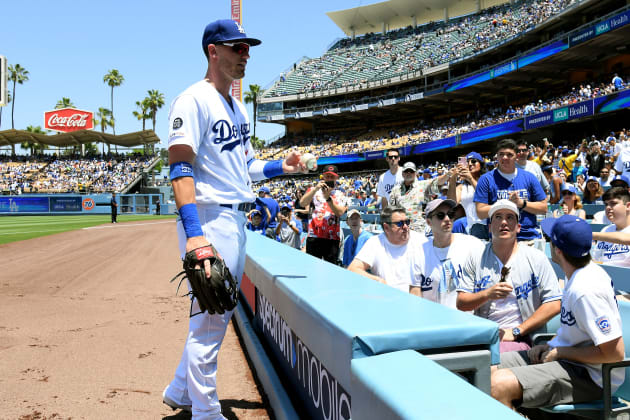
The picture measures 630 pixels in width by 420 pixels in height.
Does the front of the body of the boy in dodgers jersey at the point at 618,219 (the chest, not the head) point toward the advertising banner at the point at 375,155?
no

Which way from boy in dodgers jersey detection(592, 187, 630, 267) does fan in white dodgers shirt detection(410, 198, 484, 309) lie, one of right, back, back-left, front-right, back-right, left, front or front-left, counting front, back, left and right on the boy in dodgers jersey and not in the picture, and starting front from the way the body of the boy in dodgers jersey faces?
front

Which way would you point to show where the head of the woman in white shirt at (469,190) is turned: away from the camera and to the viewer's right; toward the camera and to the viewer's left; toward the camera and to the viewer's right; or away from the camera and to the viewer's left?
toward the camera and to the viewer's left

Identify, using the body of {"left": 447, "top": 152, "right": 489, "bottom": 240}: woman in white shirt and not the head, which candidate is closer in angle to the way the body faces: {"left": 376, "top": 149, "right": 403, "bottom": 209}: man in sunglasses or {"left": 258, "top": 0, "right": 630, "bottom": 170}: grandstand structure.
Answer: the man in sunglasses

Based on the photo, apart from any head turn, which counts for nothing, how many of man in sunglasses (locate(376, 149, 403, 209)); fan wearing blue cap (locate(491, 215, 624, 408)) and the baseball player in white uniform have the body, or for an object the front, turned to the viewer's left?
1

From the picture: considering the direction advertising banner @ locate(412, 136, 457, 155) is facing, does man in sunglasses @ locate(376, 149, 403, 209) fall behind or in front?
in front

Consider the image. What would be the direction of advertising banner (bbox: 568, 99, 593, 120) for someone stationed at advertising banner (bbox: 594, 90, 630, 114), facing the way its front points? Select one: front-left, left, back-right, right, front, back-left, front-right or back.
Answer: right

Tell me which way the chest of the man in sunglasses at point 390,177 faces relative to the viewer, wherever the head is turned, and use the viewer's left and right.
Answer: facing the viewer

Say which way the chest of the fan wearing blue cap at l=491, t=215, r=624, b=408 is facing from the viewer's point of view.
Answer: to the viewer's left

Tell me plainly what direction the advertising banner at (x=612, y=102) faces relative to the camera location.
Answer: facing the viewer and to the left of the viewer

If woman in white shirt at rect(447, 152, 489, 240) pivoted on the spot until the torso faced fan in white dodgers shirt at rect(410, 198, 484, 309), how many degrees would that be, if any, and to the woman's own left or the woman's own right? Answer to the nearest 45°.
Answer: approximately 45° to the woman's own left

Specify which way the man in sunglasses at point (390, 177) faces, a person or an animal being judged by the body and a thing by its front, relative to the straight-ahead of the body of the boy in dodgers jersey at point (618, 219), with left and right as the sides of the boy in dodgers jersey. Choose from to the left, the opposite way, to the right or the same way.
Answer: to the left

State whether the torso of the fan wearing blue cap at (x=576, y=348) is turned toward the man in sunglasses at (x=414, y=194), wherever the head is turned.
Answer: no

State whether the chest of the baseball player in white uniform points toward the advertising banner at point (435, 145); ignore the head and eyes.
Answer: no

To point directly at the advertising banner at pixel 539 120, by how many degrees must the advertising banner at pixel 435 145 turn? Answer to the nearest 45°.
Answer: approximately 90° to its left

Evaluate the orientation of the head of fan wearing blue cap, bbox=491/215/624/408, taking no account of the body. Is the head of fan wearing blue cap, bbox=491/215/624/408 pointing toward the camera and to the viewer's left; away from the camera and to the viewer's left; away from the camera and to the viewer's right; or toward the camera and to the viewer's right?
away from the camera and to the viewer's left

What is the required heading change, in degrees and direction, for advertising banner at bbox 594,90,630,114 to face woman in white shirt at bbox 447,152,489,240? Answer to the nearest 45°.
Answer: approximately 45° to its left

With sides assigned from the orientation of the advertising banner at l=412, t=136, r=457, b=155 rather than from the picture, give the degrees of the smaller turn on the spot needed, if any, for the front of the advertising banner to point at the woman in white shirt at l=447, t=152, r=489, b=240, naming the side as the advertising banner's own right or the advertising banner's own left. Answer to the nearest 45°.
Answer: approximately 45° to the advertising banner's own left
